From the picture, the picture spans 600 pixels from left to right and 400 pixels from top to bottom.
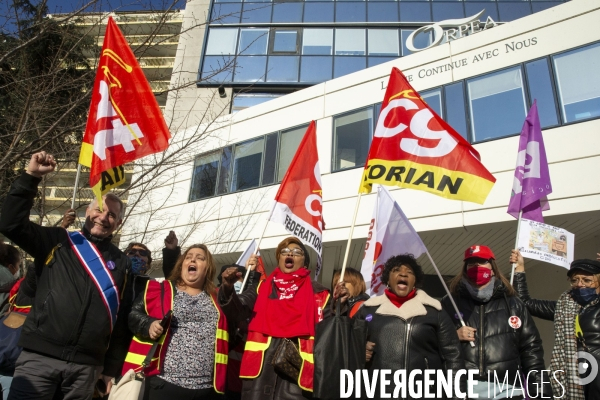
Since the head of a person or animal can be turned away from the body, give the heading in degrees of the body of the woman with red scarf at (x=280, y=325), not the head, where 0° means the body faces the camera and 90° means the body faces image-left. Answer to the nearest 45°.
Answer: approximately 0°

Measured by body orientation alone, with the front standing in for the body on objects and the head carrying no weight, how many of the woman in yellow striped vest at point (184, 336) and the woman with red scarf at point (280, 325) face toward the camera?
2

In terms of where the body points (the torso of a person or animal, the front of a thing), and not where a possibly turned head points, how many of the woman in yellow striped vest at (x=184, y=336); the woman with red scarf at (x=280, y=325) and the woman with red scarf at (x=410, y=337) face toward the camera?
3

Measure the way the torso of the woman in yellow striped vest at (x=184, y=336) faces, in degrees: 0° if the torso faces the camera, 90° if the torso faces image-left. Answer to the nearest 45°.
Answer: approximately 0°

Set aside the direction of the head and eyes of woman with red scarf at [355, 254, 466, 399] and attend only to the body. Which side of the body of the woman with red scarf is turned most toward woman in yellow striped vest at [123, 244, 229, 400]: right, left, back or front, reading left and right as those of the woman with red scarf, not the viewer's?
right

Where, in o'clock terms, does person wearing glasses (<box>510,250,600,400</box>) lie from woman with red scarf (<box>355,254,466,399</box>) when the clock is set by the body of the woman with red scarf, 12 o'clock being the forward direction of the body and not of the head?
The person wearing glasses is roughly at 8 o'clock from the woman with red scarf.

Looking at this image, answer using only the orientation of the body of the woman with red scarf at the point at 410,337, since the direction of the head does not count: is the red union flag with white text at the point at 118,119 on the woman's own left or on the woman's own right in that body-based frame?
on the woman's own right

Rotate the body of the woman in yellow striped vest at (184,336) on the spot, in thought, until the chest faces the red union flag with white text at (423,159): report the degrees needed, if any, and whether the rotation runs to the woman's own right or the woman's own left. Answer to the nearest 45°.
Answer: approximately 90° to the woman's own left

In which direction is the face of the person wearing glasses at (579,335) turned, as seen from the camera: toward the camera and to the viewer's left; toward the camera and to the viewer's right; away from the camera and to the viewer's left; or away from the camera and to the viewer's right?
toward the camera and to the viewer's left

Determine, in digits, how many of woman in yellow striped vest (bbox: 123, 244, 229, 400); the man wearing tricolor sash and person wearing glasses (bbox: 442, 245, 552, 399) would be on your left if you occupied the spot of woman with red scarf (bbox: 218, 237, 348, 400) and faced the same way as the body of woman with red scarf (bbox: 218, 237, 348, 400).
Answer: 1

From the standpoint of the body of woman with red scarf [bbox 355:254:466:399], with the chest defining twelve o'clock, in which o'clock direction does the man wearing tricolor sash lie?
The man wearing tricolor sash is roughly at 2 o'clock from the woman with red scarf.
